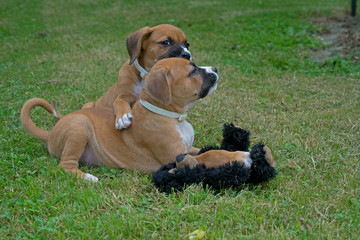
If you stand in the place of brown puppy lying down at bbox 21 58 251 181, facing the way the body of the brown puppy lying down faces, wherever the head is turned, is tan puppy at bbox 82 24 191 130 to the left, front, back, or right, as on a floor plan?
left

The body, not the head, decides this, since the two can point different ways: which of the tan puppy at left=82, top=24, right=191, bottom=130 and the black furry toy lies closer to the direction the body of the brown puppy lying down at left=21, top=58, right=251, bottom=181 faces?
the black furry toy

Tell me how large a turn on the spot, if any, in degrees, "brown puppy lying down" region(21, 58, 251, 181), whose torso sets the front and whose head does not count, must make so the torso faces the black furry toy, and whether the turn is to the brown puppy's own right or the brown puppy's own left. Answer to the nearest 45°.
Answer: approximately 45° to the brown puppy's own right

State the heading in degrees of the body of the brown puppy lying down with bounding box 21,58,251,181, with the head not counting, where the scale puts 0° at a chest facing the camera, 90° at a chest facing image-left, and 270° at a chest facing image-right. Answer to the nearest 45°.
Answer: approximately 270°
